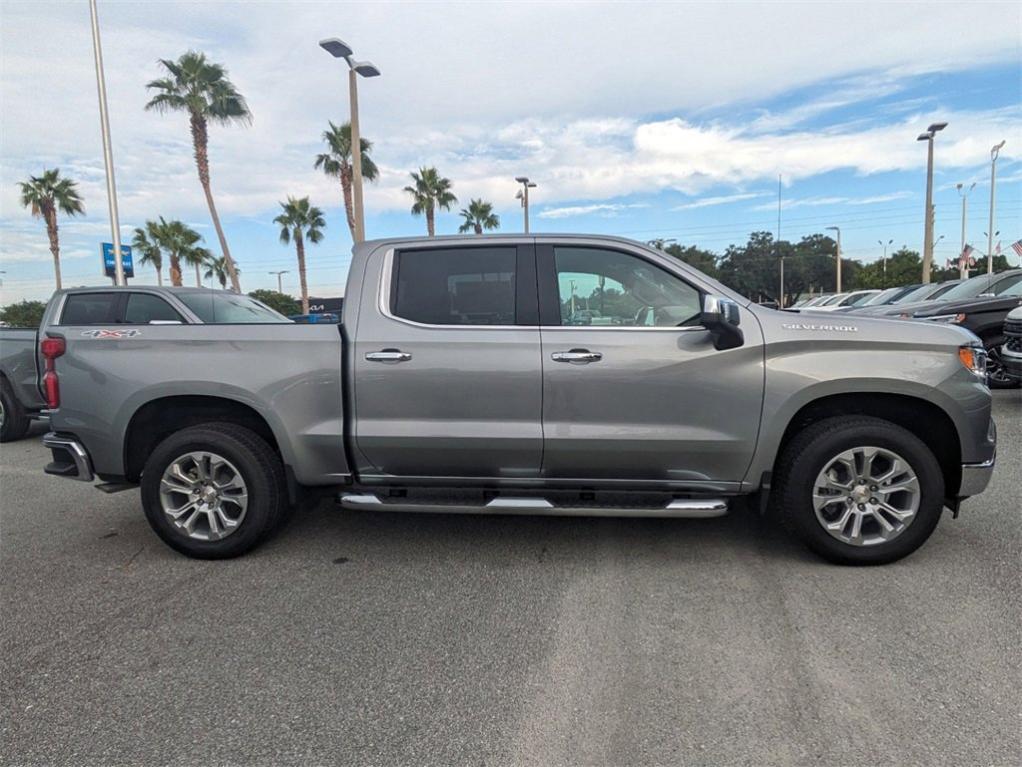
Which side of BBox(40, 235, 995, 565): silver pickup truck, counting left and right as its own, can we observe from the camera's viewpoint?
right

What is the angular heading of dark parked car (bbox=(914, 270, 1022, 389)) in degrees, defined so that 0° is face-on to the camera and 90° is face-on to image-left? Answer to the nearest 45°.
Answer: approximately 45°

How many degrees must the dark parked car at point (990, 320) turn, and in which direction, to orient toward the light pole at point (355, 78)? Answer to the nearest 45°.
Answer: approximately 45° to its right

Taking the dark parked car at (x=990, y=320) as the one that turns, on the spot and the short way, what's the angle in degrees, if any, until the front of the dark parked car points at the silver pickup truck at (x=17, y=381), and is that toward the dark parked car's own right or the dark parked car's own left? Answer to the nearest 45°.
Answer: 0° — it already faces it

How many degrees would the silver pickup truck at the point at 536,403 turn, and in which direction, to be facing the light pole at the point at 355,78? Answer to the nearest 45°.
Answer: approximately 90° to its left

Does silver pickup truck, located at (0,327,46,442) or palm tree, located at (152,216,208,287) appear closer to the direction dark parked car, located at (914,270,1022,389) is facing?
the silver pickup truck

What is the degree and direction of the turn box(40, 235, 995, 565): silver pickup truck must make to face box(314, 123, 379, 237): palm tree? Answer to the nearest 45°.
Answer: approximately 90° to its left

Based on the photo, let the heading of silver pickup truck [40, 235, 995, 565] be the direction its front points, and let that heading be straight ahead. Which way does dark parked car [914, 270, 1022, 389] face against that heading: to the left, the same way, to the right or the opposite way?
the opposite way

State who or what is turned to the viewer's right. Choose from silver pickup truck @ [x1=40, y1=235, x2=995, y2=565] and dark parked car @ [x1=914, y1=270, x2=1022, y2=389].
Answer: the silver pickup truck

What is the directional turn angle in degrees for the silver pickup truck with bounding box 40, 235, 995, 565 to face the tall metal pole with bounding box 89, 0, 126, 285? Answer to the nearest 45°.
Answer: approximately 135° to its left

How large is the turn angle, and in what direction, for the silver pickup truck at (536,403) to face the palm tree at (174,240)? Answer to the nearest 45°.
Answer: approximately 135° to its left

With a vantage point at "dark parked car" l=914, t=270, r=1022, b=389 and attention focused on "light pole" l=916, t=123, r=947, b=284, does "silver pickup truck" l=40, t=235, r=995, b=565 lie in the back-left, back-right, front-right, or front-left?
back-left
